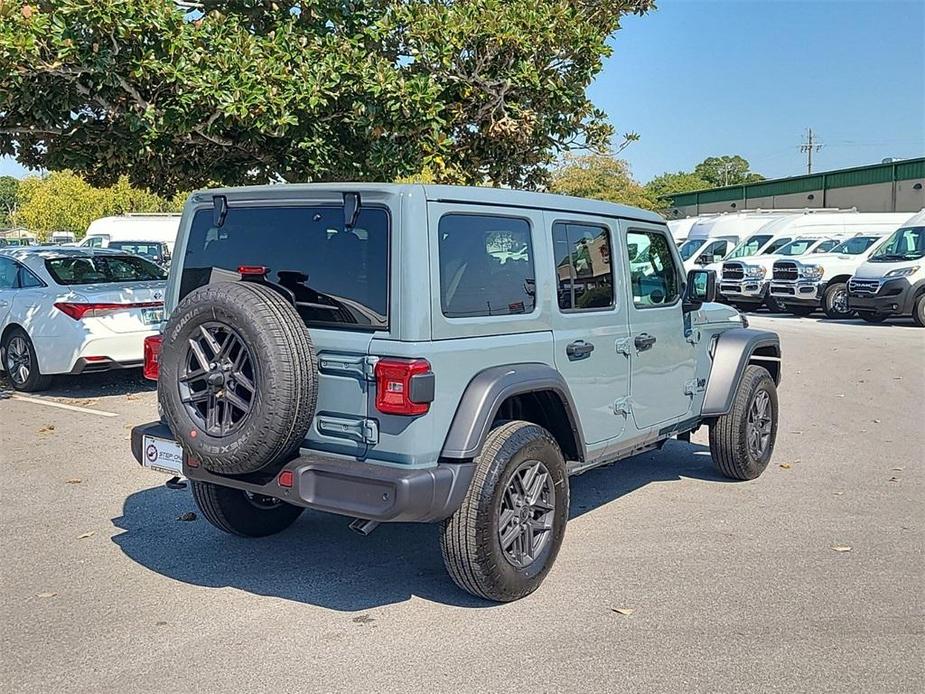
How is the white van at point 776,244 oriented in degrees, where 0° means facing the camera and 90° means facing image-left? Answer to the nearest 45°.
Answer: approximately 45°

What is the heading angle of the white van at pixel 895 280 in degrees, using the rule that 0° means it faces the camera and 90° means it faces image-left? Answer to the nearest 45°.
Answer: approximately 45°

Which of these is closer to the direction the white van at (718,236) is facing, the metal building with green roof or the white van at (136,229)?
the white van

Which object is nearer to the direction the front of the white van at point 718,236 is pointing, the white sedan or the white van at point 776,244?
the white sedan

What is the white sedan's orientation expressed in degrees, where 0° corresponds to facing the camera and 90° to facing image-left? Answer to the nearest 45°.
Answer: approximately 135°

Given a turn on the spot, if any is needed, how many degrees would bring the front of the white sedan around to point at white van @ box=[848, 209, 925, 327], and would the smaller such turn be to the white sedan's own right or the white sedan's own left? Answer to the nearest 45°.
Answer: approximately 135° to the white sedan's own right

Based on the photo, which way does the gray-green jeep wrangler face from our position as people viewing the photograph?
facing away from the viewer and to the right of the viewer

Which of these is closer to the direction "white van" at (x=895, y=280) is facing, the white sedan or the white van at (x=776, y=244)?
the white sedan
